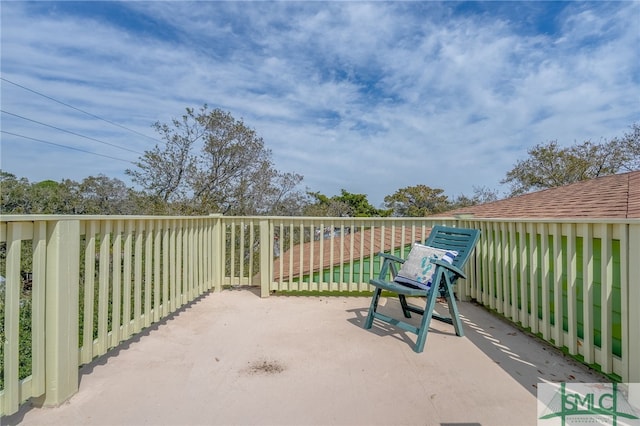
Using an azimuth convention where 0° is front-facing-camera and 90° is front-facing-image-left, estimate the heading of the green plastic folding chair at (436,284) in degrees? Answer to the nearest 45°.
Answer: approximately 45°

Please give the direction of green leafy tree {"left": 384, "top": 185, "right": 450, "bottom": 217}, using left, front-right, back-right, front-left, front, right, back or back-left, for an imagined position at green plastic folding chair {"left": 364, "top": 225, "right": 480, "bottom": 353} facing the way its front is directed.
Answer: back-right

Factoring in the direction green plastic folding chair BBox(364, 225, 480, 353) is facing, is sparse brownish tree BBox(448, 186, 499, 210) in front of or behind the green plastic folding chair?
behind

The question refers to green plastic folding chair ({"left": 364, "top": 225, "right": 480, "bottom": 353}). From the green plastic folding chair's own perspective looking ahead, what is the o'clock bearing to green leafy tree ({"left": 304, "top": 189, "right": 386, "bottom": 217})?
The green leafy tree is roughly at 4 o'clock from the green plastic folding chair.

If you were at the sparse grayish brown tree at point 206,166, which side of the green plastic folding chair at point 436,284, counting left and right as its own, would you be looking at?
right

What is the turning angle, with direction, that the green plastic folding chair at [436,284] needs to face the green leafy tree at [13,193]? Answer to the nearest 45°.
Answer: approximately 45° to its right

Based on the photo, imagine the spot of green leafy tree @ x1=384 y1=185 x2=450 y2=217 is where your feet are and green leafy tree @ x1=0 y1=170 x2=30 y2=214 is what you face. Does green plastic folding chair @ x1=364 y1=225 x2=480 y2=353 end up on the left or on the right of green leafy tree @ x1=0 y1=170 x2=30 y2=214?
left

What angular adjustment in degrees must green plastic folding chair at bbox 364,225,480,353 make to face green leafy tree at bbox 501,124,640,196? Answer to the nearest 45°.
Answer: approximately 180°
